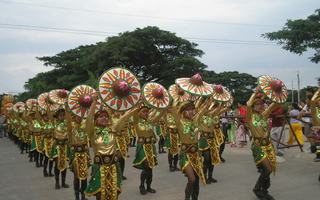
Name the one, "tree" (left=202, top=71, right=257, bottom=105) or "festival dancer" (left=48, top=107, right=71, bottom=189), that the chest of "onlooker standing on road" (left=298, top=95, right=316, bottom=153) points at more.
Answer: the festival dancer

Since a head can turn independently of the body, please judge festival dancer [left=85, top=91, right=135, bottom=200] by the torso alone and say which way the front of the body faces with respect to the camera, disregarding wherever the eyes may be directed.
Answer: toward the camera

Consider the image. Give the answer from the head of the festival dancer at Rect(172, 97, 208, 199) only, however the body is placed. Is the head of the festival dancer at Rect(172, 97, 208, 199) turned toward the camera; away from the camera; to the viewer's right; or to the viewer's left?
toward the camera

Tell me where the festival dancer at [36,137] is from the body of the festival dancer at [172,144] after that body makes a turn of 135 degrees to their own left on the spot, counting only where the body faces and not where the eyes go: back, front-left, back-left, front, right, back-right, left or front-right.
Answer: left

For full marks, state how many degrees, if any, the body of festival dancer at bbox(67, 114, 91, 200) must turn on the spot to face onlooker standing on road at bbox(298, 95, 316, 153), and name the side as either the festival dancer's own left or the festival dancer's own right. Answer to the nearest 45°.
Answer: approximately 45° to the festival dancer's own left

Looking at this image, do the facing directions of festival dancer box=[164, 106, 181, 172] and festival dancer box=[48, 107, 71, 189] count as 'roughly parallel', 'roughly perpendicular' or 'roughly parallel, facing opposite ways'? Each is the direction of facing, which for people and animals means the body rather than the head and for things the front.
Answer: roughly parallel

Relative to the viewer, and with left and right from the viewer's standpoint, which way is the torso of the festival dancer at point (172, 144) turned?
facing the viewer and to the right of the viewer

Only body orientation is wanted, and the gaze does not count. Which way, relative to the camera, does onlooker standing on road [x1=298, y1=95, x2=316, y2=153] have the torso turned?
to the viewer's left

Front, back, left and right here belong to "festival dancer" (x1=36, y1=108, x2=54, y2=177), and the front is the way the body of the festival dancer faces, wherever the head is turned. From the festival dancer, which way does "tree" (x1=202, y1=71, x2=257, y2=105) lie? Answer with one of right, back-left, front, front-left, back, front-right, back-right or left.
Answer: left

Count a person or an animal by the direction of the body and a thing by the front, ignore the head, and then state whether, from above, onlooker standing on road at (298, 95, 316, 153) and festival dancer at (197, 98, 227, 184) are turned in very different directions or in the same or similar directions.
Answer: very different directions

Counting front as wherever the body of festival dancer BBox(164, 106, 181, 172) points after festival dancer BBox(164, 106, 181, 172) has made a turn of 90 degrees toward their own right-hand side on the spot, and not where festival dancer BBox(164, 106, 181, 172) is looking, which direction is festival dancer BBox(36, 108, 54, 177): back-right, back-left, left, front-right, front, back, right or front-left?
front-right

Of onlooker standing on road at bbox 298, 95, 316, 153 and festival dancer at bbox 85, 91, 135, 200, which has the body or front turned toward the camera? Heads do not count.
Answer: the festival dancer

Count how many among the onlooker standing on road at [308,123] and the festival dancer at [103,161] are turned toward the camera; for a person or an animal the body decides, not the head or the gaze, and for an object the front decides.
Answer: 1

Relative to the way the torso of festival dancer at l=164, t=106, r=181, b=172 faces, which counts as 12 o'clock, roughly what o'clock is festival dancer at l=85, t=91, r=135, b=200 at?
festival dancer at l=85, t=91, r=135, b=200 is roughly at 2 o'clock from festival dancer at l=164, t=106, r=181, b=172.

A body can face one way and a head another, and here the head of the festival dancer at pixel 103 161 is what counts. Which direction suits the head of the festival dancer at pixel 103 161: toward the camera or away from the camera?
toward the camera

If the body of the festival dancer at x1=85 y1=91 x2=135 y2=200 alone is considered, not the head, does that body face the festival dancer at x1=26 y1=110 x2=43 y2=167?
no

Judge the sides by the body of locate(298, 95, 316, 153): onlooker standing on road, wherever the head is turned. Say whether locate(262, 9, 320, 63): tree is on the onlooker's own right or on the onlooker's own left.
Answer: on the onlooker's own right

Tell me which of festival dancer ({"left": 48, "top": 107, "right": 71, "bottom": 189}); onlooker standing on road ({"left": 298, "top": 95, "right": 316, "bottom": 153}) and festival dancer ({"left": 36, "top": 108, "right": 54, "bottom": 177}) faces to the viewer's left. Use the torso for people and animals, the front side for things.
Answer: the onlooker standing on road
